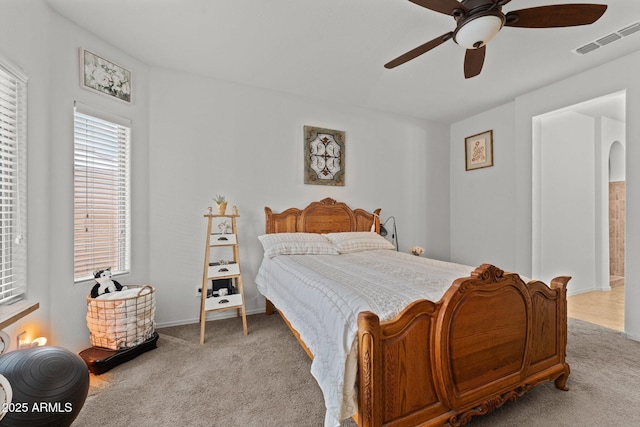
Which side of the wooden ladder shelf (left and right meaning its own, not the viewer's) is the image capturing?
front

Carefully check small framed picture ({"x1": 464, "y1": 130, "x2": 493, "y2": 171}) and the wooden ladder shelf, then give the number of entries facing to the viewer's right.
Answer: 0

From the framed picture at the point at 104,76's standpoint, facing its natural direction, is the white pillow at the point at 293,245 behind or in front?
in front

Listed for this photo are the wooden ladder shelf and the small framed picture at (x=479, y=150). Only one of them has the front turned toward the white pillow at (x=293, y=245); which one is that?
the small framed picture

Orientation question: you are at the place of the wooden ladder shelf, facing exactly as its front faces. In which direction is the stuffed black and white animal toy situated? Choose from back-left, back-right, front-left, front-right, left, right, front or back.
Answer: right

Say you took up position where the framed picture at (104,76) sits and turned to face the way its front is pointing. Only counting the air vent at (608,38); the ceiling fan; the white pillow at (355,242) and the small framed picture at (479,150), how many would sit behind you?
0

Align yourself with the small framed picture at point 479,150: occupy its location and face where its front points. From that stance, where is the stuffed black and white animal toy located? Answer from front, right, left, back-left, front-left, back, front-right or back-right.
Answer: front

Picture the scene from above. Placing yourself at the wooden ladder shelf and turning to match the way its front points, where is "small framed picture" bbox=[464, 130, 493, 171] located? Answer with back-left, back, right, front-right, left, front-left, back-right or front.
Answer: left

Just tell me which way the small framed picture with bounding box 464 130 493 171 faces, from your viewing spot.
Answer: facing the viewer and to the left of the viewer

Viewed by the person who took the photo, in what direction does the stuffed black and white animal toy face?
facing the viewer and to the right of the viewer

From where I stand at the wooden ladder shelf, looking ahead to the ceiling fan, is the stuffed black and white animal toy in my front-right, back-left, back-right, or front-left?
back-right

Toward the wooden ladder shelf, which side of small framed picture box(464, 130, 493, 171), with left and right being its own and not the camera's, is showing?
front

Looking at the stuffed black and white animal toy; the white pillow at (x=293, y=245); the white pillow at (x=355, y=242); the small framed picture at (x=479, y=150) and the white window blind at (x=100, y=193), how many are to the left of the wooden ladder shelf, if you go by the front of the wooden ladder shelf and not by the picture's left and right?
3

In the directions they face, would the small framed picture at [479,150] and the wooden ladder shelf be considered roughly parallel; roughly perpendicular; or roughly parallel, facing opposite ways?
roughly perpendicular

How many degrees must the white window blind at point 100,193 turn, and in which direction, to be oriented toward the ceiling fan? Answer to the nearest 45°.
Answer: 0° — it already faces it

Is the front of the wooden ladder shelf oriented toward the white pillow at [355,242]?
no

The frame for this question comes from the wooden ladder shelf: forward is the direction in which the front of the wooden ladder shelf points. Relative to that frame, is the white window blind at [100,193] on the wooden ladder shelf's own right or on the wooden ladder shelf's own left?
on the wooden ladder shelf's own right

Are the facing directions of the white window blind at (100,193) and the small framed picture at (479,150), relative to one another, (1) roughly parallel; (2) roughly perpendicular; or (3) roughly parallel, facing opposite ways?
roughly parallel, facing opposite ways

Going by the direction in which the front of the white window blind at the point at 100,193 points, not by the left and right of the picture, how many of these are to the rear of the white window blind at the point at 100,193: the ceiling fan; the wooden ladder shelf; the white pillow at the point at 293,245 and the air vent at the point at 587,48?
0
